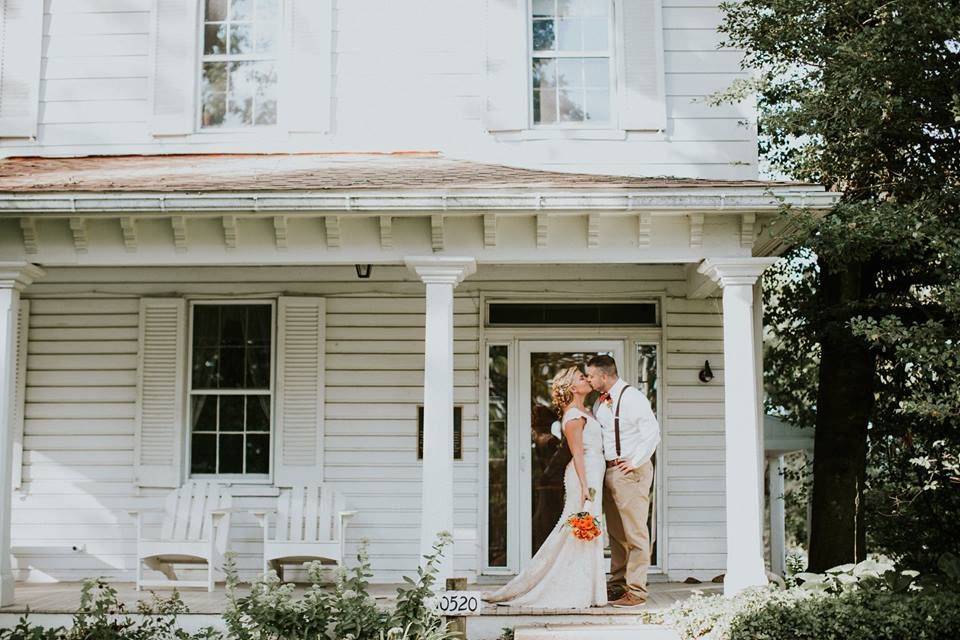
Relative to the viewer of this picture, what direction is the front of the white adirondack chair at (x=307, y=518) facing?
facing the viewer

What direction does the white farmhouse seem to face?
toward the camera

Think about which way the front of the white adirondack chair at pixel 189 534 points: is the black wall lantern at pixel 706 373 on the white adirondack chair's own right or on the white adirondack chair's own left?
on the white adirondack chair's own left

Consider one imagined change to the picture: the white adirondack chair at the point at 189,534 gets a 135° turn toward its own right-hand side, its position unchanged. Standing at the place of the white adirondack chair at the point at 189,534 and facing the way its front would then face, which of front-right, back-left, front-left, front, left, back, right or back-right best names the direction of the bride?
back-right

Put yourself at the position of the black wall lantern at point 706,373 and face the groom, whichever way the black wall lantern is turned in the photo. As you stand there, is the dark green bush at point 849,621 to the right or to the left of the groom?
left

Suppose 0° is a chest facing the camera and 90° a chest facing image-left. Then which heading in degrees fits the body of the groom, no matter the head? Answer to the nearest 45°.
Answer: approximately 90°

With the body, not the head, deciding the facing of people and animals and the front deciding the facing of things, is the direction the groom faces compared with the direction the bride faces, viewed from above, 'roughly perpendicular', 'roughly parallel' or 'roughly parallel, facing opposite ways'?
roughly parallel, facing opposite ways

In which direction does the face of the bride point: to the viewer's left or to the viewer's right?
to the viewer's right

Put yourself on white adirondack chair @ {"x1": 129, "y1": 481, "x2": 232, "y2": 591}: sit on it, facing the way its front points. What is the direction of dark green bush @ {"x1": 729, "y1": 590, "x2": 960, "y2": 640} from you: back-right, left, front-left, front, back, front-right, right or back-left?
left

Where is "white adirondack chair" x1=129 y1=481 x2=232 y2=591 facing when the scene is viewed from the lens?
facing the viewer and to the left of the viewer

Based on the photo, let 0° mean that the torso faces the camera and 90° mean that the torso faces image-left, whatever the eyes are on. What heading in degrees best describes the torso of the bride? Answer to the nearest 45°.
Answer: approximately 270°

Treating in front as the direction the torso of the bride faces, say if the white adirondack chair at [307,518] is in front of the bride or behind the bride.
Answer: behind

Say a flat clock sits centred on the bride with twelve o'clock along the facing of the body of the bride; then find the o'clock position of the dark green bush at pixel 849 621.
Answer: The dark green bush is roughly at 1 o'clock from the bride.

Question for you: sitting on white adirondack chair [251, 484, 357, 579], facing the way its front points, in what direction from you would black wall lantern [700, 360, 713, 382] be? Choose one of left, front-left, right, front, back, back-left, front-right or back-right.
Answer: left
